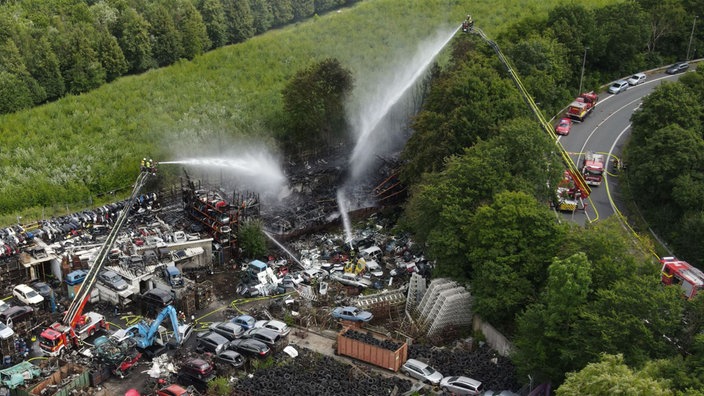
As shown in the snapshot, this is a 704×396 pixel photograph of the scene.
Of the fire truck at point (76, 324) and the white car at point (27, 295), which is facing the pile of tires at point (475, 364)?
the white car

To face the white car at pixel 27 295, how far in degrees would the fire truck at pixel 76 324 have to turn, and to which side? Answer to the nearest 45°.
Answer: approximately 90° to its right

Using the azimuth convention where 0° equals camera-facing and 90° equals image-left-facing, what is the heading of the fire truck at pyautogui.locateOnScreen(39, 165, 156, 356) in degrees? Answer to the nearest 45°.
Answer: approximately 45°

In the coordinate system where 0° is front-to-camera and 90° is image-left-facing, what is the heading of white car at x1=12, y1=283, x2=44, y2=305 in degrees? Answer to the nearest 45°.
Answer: approximately 315°

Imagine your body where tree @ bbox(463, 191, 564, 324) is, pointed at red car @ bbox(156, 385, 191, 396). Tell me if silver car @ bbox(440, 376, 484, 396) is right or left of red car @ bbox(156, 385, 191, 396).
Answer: left
